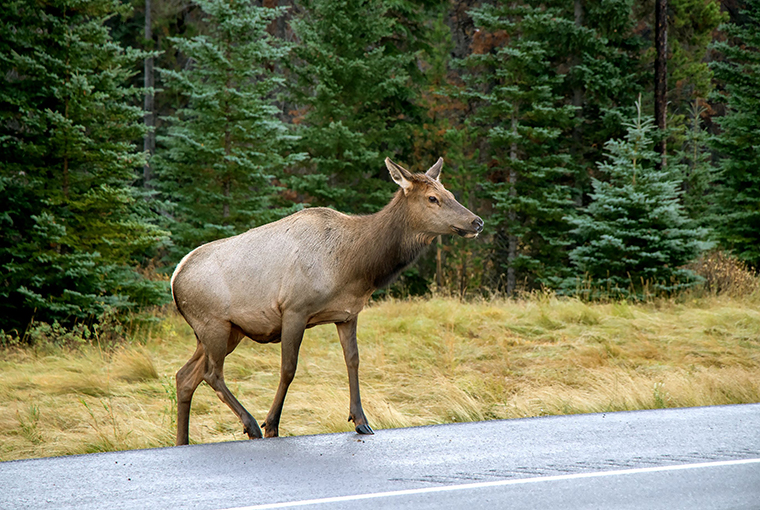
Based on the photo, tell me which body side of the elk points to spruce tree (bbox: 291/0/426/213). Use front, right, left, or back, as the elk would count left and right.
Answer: left

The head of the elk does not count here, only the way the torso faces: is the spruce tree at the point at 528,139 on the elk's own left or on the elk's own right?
on the elk's own left

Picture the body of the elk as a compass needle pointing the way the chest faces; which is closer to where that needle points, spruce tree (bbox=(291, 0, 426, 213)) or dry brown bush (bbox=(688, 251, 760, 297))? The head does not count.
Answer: the dry brown bush

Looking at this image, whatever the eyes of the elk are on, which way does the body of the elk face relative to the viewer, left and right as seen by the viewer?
facing to the right of the viewer

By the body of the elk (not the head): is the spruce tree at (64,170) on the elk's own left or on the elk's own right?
on the elk's own left

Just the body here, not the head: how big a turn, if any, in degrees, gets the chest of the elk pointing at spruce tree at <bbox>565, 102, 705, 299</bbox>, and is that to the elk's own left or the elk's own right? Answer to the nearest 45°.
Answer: approximately 45° to the elk's own left

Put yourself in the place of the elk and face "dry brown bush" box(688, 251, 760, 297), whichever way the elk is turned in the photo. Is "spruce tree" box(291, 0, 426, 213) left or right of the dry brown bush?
left

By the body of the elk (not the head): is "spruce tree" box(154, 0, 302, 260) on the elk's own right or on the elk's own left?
on the elk's own left

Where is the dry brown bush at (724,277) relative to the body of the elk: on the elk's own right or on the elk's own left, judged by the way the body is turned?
on the elk's own left
